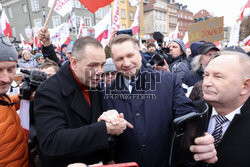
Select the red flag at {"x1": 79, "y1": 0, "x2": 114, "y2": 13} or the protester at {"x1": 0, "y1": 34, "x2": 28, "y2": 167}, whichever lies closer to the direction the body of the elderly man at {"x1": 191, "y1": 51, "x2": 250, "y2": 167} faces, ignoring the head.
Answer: the protester

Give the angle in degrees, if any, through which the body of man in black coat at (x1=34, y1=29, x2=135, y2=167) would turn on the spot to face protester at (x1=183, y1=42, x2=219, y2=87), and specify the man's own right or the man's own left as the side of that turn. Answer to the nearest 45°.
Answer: approximately 90° to the man's own left

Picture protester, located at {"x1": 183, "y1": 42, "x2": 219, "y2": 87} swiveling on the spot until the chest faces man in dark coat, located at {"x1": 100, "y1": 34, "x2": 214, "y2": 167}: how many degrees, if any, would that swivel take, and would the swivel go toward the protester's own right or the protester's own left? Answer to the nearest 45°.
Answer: approximately 45° to the protester's own right

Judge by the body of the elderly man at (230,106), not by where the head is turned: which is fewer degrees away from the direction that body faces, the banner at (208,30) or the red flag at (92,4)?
the red flag

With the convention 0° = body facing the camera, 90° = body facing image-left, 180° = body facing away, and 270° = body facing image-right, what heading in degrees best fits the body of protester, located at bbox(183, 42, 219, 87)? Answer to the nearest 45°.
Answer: approximately 315°

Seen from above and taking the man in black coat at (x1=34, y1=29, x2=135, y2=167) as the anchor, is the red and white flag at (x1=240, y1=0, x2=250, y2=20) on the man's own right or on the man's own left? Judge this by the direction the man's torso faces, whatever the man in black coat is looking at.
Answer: on the man's own left

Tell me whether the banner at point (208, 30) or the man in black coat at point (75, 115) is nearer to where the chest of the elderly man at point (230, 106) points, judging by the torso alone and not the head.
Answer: the man in black coat
